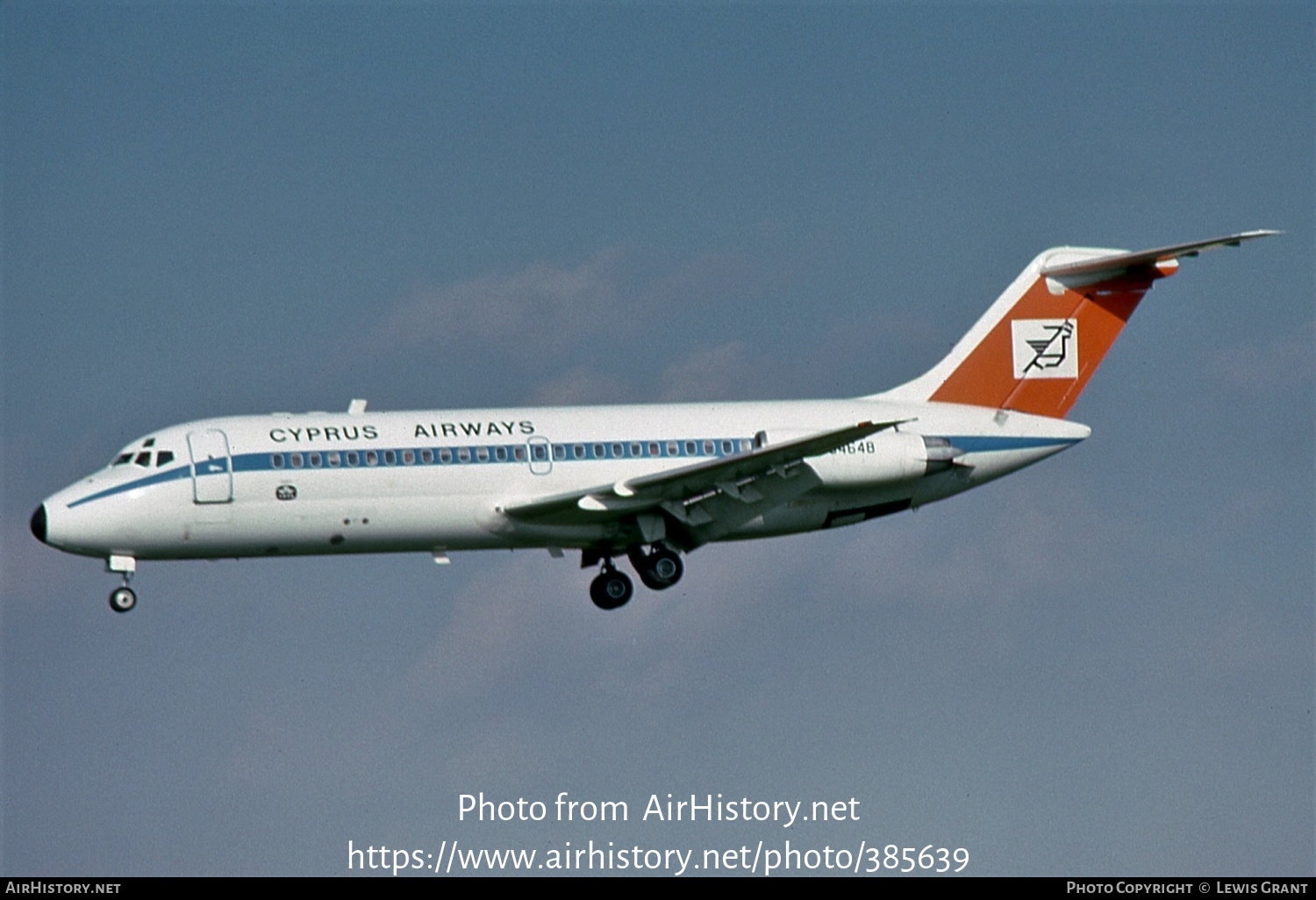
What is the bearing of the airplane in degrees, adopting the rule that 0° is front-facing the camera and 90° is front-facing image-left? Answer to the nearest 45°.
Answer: approximately 90°
